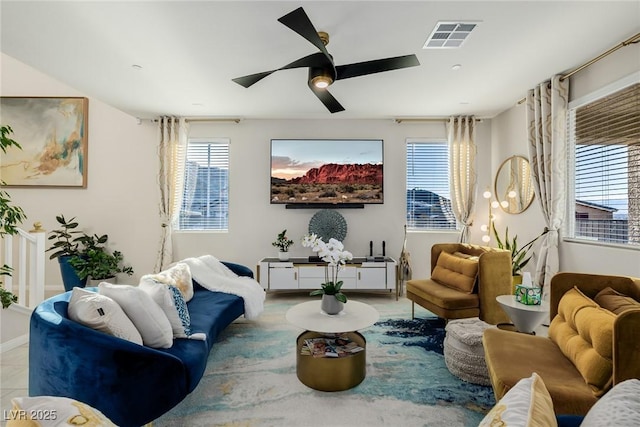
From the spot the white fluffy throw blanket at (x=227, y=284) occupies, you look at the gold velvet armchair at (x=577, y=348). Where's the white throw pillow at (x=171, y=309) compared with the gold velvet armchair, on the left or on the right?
right

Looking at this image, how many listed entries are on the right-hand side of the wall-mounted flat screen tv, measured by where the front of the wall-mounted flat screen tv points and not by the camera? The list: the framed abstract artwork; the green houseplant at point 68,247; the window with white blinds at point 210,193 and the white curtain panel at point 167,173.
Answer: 4

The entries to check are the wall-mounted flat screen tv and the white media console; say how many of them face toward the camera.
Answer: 2

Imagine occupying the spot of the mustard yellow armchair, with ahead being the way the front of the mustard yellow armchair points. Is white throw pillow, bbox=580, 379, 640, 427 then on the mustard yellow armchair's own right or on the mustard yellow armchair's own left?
on the mustard yellow armchair's own left

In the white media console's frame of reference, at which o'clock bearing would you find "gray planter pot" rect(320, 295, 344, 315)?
The gray planter pot is roughly at 12 o'clock from the white media console.
